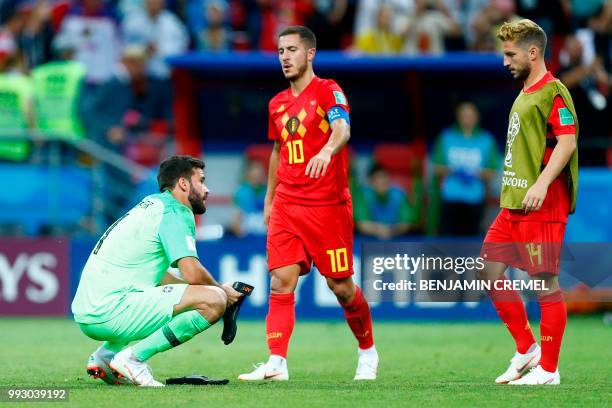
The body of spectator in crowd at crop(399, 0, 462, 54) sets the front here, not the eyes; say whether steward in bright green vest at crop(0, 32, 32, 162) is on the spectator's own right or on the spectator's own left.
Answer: on the spectator's own right

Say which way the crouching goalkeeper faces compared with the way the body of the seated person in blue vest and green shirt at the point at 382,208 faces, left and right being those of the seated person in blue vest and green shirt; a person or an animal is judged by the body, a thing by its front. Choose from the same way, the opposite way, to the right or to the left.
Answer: to the left

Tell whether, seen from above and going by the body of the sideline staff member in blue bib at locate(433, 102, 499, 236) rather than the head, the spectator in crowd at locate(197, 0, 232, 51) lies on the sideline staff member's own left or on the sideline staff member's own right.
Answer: on the sideline staff member's own right

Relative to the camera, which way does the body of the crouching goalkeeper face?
to the viewer's right

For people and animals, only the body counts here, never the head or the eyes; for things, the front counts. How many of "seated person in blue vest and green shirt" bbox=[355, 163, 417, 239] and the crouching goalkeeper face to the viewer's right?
1

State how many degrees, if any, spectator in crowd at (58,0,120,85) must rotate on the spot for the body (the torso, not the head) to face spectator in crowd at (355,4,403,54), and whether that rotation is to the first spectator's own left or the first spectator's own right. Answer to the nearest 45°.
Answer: approximately 45° to the first spectator's own left

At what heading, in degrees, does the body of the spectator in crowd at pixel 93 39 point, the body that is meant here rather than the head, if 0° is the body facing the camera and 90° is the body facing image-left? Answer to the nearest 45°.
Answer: approximately 0°
